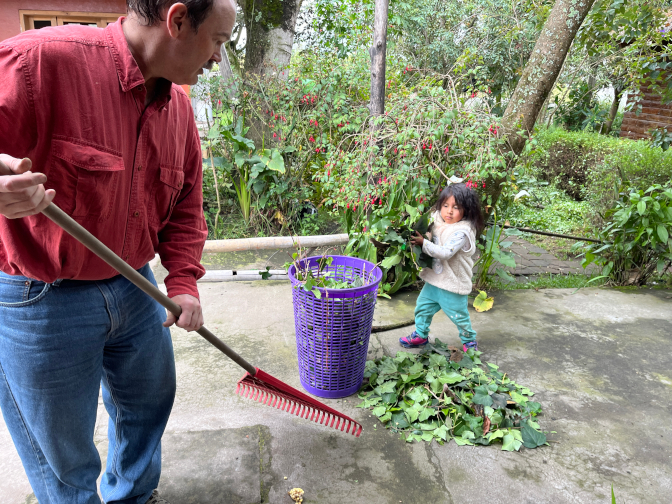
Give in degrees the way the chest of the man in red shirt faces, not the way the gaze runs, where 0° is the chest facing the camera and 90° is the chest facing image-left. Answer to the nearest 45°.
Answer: approximately 315°

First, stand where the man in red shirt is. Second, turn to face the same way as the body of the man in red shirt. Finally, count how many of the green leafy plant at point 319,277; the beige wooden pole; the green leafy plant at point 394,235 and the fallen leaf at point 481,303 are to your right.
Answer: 0

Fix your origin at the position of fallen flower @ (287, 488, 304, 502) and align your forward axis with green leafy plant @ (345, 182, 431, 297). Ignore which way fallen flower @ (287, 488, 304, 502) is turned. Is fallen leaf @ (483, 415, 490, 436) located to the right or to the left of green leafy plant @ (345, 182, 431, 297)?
right

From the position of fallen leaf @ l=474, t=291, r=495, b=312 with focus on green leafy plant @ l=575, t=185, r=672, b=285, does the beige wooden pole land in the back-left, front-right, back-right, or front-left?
back-left

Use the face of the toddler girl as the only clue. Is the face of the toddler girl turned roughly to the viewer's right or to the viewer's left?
to the viewer's left

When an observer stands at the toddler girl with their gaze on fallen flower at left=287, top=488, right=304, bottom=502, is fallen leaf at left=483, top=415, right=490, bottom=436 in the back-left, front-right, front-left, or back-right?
front-left

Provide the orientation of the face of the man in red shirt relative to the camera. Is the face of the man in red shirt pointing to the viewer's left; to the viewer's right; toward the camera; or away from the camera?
to the viewer's right

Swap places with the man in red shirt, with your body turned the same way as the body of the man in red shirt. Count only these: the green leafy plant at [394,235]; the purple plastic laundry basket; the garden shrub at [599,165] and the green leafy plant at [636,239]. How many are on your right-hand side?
0

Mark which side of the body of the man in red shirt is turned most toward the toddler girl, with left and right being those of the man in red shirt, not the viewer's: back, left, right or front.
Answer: left

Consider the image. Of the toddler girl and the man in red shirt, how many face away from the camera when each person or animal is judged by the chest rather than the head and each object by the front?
0

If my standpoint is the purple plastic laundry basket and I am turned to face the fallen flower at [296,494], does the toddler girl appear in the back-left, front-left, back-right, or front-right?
back-left

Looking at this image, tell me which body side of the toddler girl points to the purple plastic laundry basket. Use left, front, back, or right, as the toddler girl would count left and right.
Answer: front

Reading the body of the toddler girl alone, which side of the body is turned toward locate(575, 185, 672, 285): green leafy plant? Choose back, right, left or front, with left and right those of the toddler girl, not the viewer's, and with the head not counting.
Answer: back

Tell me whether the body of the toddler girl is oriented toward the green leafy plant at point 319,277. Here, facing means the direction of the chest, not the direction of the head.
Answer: yes

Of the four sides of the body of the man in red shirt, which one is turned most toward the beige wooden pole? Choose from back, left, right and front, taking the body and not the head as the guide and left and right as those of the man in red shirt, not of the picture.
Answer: left

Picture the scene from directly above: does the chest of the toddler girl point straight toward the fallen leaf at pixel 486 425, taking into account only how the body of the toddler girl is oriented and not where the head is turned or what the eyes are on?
no
